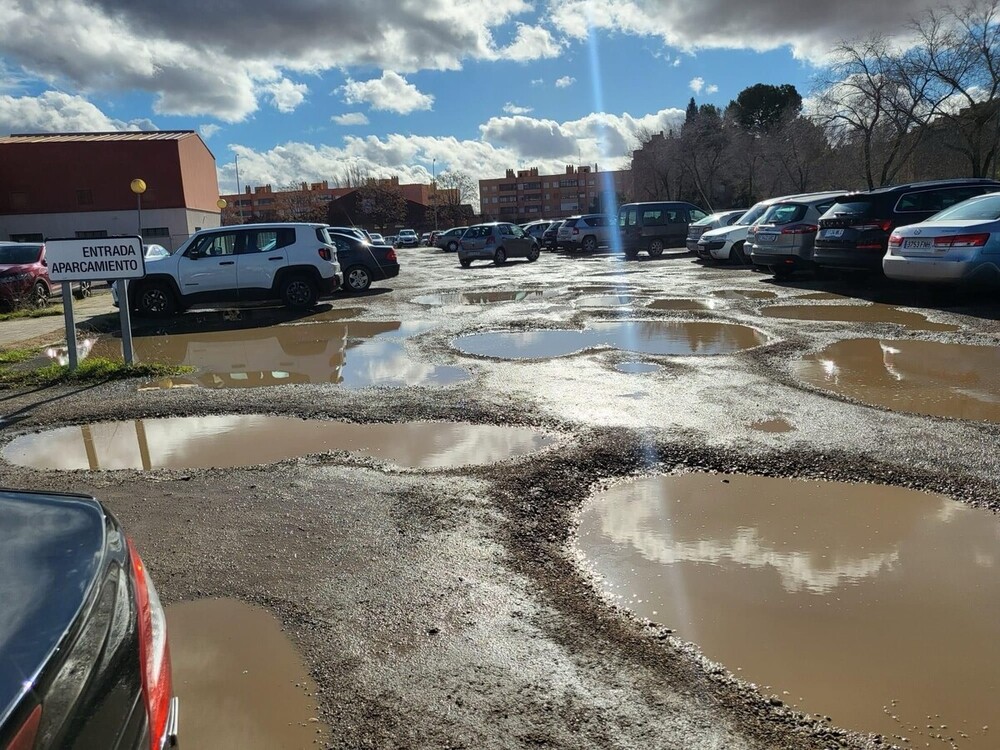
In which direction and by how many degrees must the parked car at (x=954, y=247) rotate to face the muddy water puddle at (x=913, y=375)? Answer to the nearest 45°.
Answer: approximately 135° to its right

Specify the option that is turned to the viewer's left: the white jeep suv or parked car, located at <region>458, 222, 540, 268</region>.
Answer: the white jeep suv

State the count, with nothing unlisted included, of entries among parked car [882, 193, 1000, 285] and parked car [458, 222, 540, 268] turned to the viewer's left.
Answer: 0

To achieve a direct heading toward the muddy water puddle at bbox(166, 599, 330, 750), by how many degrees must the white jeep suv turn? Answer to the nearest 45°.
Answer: approximately 90° to its left

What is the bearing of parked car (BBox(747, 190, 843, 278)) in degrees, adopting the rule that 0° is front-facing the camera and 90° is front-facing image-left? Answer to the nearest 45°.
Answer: approximately 225°

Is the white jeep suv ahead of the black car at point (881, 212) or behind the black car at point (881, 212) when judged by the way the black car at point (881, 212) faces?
behind

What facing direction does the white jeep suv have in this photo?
to the viewer's left

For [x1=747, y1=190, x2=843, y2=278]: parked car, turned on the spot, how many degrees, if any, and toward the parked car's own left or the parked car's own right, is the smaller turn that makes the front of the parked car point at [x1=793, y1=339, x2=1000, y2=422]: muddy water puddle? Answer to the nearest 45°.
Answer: approximately 135° to the parked car's own right

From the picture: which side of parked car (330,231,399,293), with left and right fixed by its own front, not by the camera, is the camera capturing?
left

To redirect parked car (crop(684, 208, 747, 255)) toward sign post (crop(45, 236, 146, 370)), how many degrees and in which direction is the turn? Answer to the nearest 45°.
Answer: approximately 45° to its left

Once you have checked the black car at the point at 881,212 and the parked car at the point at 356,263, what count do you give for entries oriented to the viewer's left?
1

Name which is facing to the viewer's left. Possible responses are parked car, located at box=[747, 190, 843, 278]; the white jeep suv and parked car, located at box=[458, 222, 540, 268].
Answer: the white jeep suv
